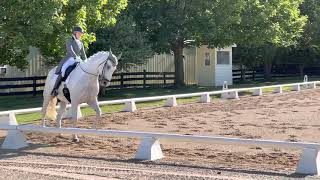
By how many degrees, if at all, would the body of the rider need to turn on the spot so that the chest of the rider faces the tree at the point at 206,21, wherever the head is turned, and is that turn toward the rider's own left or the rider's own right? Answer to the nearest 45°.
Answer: approximately 90° to the rider's own left

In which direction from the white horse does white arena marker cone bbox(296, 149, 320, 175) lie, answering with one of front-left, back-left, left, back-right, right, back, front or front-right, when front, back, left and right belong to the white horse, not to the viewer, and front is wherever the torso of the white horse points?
front

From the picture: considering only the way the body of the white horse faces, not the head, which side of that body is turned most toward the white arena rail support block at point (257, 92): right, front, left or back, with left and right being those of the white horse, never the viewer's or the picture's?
left

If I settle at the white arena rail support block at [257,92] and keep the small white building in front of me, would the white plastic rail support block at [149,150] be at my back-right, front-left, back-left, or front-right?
back-left

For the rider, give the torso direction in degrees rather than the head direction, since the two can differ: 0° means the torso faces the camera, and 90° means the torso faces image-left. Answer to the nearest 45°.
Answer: approximately 315°

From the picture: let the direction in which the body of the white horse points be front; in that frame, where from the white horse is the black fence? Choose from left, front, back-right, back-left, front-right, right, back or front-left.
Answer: back-left

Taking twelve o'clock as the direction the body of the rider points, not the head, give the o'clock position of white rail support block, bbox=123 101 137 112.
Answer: The white rail support block is roughly at 8 o'clock from the rider.

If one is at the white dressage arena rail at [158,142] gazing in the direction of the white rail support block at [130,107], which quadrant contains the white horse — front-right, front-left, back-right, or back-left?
front-left

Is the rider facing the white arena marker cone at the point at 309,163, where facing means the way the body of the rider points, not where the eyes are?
yes

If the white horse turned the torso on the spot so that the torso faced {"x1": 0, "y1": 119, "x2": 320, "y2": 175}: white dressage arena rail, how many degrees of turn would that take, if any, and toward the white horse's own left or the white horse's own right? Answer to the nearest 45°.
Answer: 0° — it already faces it

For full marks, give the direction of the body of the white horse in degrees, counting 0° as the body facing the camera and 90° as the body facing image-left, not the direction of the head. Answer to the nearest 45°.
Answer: approximately 315°

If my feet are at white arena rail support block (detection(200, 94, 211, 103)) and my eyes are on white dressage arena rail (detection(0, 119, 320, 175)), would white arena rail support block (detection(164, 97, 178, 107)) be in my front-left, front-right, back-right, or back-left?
front-right
